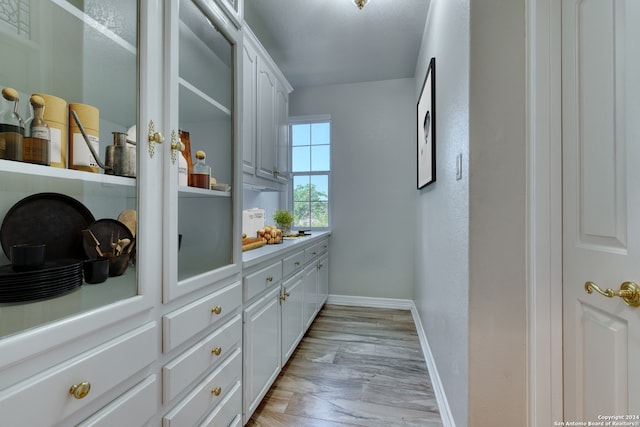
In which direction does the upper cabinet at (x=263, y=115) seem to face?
to the viewer's right

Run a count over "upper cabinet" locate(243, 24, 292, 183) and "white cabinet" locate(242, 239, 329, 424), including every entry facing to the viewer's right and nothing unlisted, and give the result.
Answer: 2

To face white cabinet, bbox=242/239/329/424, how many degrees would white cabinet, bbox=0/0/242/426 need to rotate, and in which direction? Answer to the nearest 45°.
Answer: approximately 90° to its left

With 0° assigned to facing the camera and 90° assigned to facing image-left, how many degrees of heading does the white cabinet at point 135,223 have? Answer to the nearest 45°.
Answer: approximately 315°

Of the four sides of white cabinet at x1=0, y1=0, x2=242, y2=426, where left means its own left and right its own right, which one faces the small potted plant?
left

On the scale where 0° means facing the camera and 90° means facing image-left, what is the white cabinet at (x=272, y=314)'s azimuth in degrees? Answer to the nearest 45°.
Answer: approximately 270°

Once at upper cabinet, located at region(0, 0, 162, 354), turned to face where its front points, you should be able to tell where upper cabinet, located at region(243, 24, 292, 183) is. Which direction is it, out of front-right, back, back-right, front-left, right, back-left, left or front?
left

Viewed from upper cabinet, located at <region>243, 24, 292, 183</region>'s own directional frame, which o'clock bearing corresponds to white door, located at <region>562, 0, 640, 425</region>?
The white door is roughly at 2 o'clock from the upper cabinet.

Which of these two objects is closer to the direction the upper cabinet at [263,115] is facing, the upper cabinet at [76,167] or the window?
the window

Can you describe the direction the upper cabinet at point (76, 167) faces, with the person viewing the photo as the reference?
facing the viewer and to the right of the viewer

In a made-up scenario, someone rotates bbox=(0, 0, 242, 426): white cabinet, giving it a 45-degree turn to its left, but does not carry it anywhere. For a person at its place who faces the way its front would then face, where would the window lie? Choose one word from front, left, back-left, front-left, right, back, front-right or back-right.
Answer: front-left
